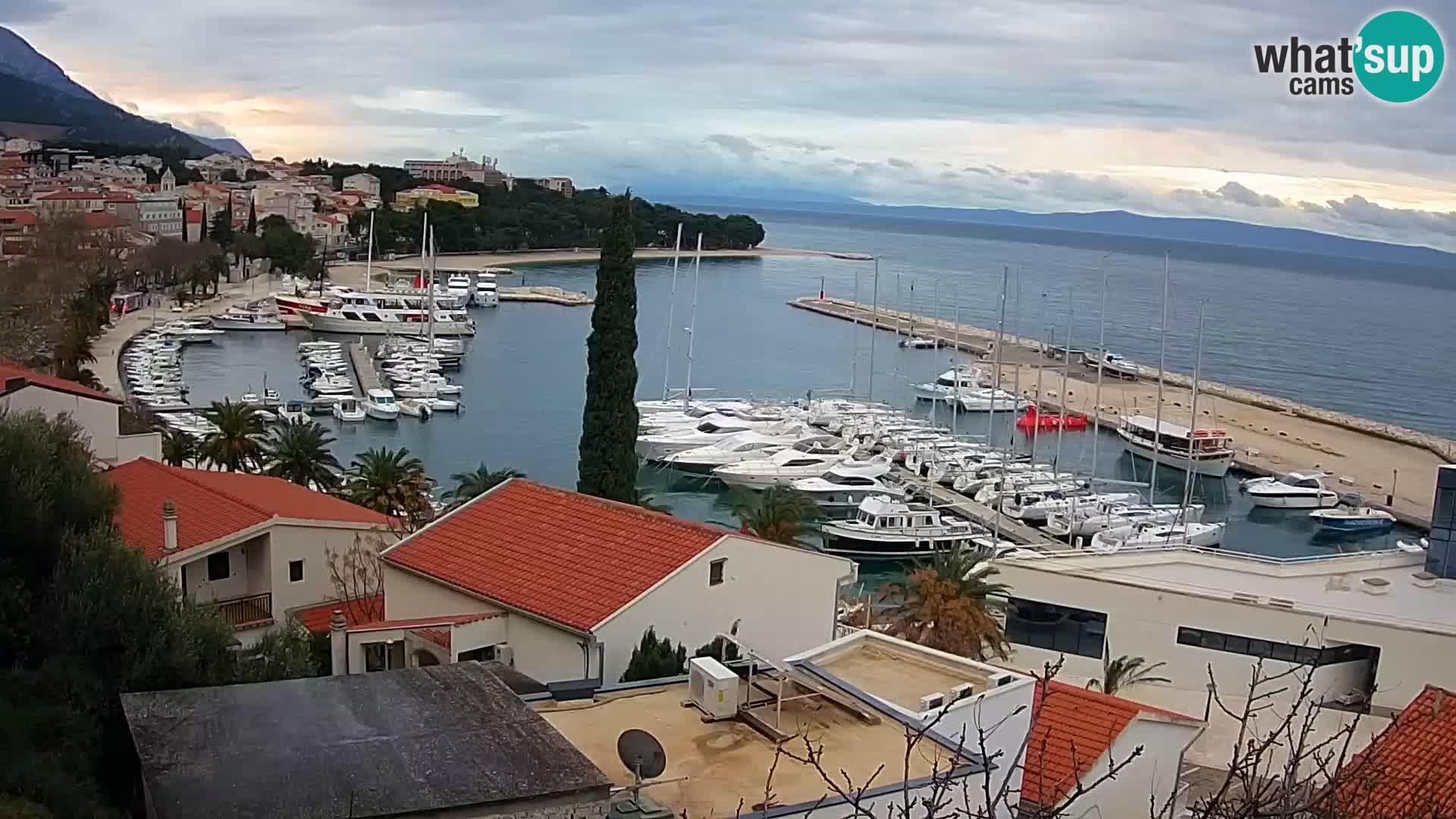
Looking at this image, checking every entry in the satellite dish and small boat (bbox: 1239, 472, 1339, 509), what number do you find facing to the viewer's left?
1

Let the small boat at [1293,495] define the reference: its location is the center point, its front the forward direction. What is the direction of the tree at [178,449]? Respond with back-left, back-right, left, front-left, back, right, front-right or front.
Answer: front-left

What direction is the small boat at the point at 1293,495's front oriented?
to the viewer's left

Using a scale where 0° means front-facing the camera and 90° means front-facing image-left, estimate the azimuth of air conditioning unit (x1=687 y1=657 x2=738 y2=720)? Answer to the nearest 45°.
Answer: approximately 45°

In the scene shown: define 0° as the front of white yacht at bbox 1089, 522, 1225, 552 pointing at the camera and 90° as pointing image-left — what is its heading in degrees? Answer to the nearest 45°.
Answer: approximately 270°

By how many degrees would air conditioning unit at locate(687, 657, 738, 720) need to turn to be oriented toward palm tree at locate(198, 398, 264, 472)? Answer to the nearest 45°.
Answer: approximately 90° to its right

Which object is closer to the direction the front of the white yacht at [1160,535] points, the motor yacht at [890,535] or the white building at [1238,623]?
the white building

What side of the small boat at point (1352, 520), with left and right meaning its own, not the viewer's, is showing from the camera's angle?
left

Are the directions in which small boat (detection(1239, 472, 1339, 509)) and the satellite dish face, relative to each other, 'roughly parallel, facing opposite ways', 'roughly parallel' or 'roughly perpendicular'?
roughly perpendicular
